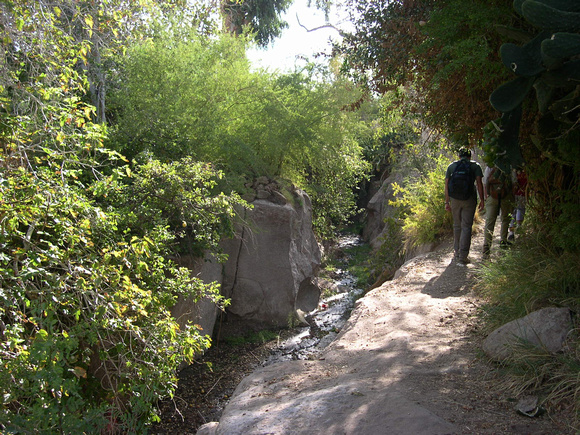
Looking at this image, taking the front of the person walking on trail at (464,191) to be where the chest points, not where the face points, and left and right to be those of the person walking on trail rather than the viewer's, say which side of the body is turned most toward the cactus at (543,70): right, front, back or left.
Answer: back

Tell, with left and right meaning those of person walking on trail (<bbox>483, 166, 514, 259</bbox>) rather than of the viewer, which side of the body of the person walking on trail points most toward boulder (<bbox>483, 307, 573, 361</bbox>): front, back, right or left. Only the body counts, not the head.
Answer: back

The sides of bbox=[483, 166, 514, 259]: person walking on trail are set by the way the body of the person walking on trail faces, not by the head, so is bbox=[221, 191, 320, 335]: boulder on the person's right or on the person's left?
on the person's left

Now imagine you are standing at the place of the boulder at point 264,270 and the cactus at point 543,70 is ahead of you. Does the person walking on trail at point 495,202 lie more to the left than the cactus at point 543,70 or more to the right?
left

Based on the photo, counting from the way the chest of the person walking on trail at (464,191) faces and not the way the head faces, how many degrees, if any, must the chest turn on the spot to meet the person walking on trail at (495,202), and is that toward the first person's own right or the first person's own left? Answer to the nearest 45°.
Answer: approximately 45° to the first person's own right

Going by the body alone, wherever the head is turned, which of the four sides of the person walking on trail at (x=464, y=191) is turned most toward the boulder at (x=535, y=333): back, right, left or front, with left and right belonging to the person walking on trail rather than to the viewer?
back

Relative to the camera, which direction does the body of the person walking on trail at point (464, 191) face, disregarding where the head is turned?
away from the camera

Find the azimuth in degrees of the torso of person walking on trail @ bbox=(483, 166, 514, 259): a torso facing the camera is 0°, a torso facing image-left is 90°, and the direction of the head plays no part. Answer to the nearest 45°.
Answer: approximately 180°

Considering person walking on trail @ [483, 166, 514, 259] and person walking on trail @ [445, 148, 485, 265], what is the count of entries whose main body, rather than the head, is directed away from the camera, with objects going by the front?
2
